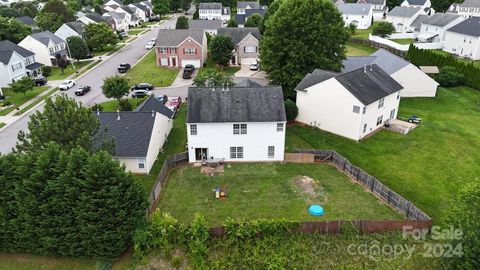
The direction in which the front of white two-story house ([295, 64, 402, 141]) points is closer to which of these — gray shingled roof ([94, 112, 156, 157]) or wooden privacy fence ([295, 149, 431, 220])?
the gray shingled roof

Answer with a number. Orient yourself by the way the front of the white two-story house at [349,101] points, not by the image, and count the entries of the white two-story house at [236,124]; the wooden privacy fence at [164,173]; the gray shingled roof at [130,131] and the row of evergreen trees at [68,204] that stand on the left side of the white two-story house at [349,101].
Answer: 4

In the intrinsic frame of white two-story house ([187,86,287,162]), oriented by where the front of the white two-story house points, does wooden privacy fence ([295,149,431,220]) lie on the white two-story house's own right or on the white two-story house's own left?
on the white two-story house's own right

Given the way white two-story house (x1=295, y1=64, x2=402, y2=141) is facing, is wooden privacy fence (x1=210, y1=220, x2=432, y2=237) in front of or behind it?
behind

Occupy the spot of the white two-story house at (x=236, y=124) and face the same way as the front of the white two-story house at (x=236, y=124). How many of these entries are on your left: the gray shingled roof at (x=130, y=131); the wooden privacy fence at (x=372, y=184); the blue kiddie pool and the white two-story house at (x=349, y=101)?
1

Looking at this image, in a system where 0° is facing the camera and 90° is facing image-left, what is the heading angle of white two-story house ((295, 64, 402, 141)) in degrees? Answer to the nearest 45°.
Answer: approximately 135°

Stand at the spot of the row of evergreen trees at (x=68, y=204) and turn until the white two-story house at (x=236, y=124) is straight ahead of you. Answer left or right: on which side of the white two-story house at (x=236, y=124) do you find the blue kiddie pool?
right

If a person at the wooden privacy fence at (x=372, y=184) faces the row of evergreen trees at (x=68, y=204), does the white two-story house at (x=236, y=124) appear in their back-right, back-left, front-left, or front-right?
front-right

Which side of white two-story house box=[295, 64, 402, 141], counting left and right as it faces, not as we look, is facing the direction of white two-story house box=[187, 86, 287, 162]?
left

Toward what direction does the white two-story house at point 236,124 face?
away from the camera

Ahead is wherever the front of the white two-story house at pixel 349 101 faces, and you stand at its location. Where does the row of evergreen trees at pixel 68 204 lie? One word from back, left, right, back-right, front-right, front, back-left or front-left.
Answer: left

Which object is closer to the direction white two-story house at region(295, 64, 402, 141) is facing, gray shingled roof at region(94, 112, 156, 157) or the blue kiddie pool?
the gray shingled roof

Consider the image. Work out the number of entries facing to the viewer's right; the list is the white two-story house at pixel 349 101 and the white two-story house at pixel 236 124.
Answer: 0

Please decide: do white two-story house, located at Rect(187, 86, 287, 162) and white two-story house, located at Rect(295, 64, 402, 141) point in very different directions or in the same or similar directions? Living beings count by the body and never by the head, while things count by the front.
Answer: same or similar directions

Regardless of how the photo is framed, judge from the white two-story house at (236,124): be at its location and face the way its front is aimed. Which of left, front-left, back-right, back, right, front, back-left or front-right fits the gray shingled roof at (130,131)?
left

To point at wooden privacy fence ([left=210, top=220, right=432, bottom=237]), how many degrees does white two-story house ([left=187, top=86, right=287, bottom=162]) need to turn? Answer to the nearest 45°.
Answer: approximately 135° to its right
